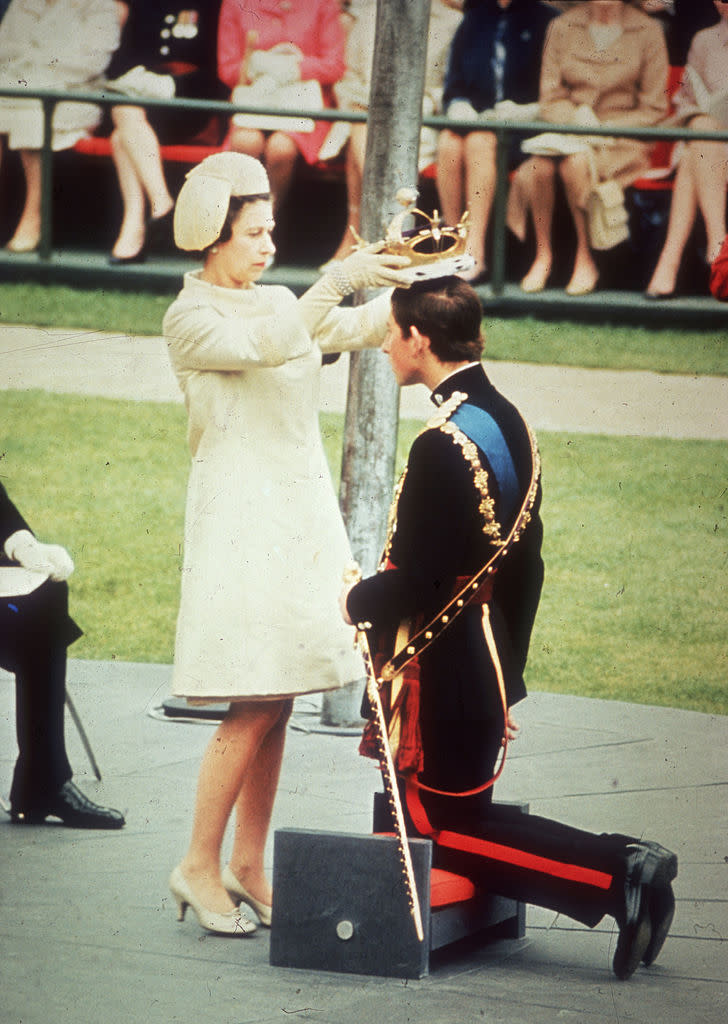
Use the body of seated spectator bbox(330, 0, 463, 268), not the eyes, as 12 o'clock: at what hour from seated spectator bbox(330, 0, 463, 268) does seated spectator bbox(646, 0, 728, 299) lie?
seated spectator bbox(646, 0, 728, 299) is roughly at 9 o'clock from seated spectator bbox(330, 0, 463, 268).

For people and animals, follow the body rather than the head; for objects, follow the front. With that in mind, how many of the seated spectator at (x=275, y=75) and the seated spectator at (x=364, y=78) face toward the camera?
2

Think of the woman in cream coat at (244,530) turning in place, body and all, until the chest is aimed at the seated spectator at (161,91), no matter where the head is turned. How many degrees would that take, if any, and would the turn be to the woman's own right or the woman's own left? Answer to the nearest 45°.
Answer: approximately 135° to the woman's own left

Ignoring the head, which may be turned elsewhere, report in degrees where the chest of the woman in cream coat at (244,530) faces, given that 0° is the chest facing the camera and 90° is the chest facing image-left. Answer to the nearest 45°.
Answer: approximately 315°

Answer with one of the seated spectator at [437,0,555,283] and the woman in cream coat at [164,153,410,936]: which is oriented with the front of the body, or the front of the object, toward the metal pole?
the seated spectator

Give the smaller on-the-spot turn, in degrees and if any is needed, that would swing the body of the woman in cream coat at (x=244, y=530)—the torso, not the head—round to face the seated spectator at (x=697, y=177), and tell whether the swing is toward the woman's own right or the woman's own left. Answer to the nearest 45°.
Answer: approximately 135° to the woman's own left

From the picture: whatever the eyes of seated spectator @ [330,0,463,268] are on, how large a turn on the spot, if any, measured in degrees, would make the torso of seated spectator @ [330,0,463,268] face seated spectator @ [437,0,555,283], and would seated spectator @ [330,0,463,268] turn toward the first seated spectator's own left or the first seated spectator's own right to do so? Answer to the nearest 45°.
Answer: approximately 90° to the first seated spectator's own left

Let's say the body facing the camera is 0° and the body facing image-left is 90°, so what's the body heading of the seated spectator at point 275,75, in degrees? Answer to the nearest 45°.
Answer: approximately 0°

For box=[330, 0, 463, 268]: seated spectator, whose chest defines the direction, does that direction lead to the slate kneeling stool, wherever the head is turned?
yes

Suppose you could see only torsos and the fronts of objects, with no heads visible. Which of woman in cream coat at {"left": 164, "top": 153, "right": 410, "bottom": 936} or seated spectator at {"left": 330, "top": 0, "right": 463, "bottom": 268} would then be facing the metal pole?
the seated spectator
